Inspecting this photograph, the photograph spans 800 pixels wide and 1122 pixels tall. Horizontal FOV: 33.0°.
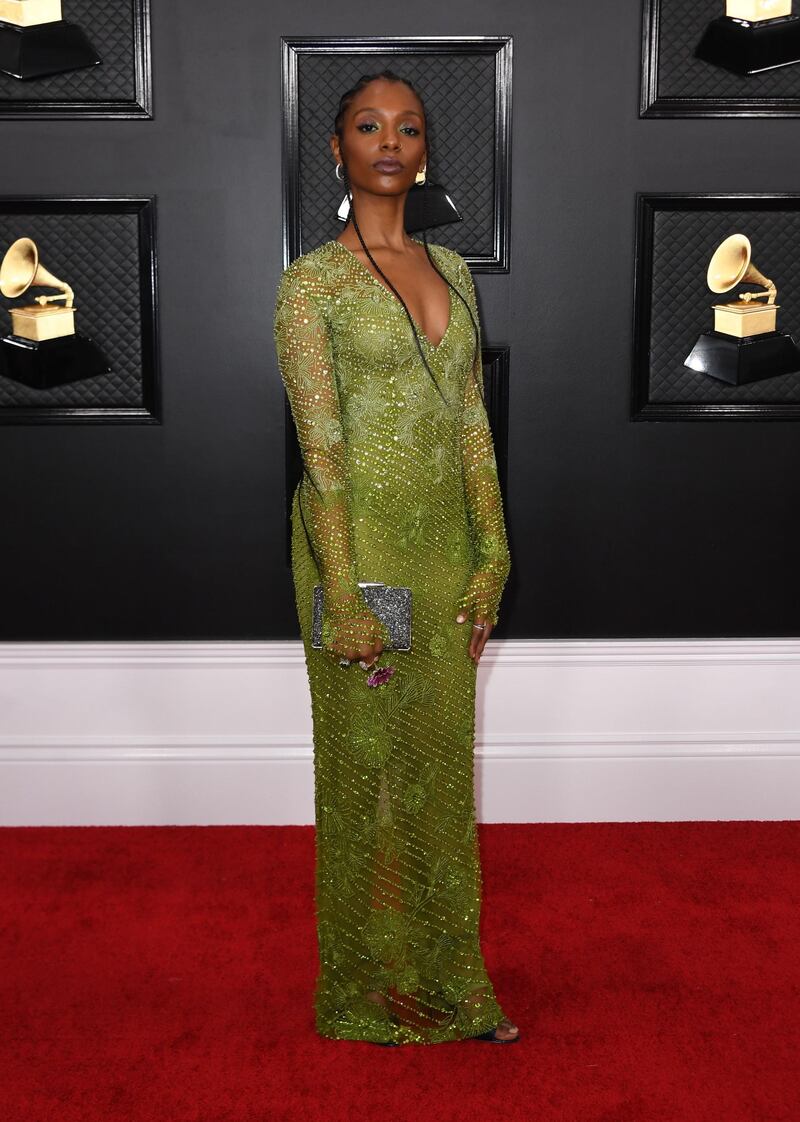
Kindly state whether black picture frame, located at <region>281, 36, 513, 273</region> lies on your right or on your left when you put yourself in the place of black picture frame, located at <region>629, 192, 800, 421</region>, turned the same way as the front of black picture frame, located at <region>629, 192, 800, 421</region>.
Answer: on your right

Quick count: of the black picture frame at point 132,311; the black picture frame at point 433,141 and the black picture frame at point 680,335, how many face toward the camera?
3

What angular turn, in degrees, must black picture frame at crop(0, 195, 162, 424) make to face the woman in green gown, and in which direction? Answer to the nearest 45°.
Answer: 0° — it already faces them

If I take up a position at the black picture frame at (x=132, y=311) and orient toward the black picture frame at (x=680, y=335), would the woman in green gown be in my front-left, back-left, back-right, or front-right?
front-right

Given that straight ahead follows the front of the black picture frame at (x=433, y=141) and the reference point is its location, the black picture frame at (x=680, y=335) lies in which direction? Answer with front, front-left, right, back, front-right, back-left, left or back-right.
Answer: left

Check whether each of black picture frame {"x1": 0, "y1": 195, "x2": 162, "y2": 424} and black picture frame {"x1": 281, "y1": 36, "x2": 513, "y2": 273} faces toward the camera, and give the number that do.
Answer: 2

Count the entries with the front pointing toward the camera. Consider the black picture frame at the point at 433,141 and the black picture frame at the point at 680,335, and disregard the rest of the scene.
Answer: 2

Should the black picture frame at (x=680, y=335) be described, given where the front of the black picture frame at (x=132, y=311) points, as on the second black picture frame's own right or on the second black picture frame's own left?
on the second black picture frame's own left

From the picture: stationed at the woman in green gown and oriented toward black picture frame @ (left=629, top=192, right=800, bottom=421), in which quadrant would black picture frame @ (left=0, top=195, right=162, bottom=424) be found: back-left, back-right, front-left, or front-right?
front-left

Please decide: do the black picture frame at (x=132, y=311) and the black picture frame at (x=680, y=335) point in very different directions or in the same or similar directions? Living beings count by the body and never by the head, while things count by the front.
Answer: same or similar directions

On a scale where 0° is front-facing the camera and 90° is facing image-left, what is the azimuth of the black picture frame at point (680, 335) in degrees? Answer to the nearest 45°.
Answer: approximately 0°

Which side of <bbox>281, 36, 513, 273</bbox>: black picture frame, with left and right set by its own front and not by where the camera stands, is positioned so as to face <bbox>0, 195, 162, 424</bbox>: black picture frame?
right

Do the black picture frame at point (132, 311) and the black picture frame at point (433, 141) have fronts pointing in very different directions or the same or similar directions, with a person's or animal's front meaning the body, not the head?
same or similar directions

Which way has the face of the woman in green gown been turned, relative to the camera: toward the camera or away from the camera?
toward the camera

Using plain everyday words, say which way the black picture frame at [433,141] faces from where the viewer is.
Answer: facing the viewer

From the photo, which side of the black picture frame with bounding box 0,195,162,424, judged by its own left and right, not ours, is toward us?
front

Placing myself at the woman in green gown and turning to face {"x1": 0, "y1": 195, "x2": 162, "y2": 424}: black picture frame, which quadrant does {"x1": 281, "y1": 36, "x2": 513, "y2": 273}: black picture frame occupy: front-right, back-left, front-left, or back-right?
front-right
